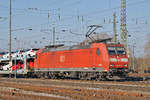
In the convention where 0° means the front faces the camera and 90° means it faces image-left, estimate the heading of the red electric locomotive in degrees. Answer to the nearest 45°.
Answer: approximately 315°
